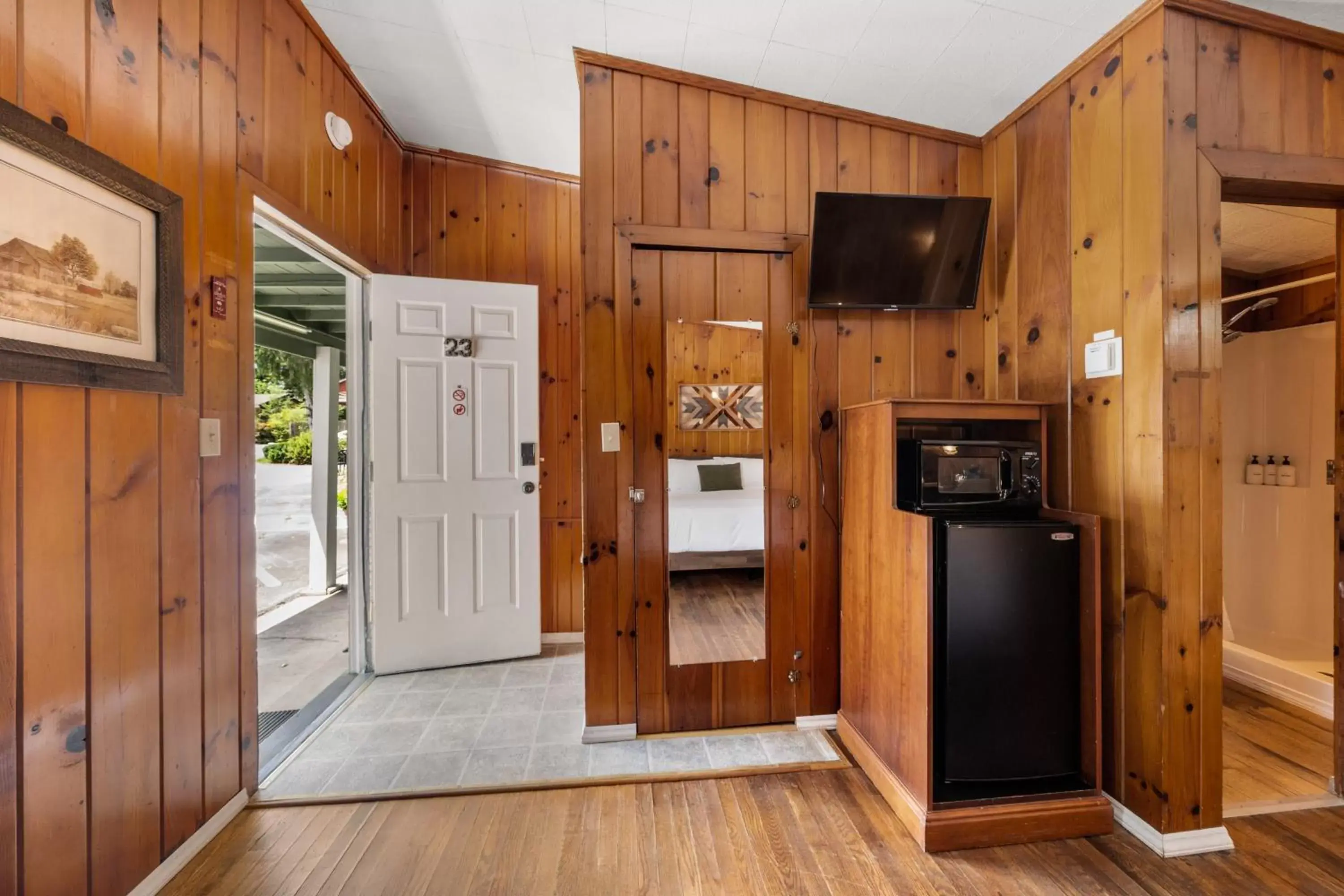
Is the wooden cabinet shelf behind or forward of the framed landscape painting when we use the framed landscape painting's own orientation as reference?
forward

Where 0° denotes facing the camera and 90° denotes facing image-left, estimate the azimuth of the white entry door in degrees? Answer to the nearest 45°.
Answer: approximately 0°

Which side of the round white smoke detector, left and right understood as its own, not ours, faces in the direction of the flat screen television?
front

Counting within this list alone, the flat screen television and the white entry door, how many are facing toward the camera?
2

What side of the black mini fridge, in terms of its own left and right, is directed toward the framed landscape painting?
right

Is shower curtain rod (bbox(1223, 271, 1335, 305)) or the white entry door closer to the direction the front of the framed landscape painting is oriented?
the shower curtain rod

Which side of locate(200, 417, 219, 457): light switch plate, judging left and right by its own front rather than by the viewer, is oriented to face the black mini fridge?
front

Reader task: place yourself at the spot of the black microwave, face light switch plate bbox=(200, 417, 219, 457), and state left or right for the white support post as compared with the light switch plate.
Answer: right

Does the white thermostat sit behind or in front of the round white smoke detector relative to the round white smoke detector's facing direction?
in front

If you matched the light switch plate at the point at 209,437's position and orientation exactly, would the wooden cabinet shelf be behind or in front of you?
in front
